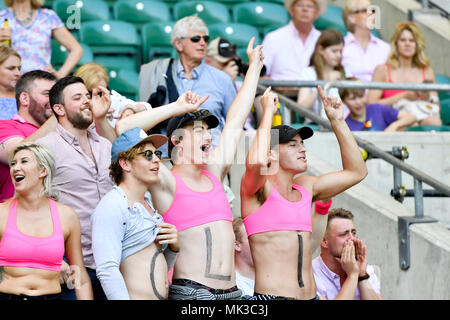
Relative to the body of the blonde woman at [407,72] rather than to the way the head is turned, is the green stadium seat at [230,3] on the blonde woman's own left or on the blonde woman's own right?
on the blonde woman's own right

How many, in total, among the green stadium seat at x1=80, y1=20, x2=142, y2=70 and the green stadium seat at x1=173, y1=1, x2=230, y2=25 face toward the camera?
2

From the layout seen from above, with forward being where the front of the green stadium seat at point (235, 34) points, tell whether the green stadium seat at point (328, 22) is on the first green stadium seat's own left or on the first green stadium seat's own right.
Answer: on the first green stadium seat's own left

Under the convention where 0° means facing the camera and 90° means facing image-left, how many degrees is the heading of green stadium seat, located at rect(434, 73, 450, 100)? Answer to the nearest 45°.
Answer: approximately 0°

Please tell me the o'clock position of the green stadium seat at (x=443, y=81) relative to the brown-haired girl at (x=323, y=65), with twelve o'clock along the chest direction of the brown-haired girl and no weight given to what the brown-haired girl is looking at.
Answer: The green stadium seat is roughly at 9 o'clock from the brown-haired girl.

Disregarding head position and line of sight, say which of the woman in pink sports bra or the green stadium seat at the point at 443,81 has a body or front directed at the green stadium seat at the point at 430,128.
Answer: the green stadium seat at the point at 443,81

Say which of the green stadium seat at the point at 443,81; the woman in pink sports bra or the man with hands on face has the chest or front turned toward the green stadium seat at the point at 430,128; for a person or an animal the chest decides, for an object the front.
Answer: the green stadium seat at the point at 443,81

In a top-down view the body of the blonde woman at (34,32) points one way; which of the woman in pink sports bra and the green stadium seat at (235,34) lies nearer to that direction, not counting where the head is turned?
the woman in pink sports bra
